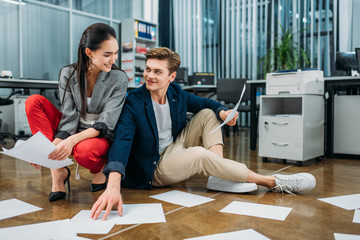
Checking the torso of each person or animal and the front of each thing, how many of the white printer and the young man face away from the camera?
0

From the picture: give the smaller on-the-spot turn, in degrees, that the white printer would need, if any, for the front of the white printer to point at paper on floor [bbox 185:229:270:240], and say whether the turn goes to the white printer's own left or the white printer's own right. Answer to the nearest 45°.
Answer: approximately 45° to the white printer's own left

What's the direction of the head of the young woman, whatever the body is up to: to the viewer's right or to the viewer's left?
to the viewer's right

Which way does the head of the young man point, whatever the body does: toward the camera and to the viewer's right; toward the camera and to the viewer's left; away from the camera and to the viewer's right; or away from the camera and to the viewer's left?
toward the camera and to the viewer's left

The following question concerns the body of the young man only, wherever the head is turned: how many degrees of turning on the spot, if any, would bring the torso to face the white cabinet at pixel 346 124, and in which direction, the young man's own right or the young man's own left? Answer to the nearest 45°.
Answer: approximately 90° to the young man's own left

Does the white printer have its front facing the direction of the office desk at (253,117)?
no

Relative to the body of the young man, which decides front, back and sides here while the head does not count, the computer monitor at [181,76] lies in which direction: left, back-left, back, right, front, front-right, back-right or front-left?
back-left

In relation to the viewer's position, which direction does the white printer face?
facing the viewer and to the left of the viewer
